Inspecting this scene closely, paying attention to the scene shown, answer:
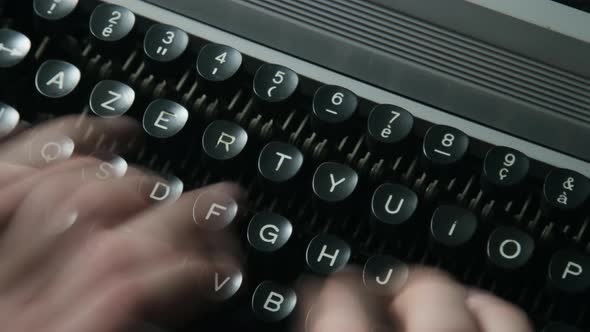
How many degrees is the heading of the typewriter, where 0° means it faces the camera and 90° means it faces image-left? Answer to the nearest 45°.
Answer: approximately 45°
